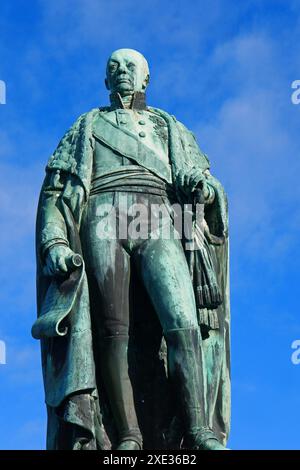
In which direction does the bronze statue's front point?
toward the camera
